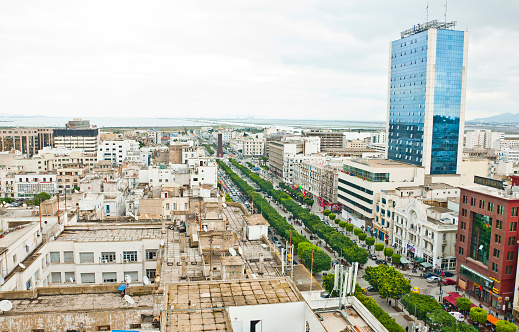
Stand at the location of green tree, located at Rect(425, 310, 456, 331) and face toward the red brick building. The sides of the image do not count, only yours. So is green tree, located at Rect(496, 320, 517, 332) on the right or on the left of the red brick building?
right

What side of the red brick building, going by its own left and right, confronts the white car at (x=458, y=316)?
front

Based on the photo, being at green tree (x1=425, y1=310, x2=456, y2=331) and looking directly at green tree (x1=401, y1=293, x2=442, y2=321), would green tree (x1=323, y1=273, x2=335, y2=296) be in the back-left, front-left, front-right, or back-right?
front-left

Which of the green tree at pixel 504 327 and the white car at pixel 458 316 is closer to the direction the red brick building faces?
the white car

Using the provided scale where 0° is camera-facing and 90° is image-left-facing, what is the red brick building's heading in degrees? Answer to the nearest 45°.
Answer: approximately 45°

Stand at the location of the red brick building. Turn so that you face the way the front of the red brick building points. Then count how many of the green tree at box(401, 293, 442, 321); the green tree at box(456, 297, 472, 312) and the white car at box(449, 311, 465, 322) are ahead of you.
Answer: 3

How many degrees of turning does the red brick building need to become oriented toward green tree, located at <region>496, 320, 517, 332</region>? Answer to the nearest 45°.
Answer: approximately 45° to its left

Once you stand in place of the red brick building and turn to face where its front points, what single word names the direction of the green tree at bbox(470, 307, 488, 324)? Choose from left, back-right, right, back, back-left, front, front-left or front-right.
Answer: front-left

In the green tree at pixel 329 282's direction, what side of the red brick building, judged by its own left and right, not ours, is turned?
front
